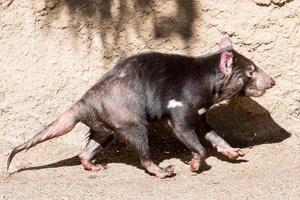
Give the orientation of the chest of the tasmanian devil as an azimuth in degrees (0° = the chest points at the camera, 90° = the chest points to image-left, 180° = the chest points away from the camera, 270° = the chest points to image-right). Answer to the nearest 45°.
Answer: approximately 270°
